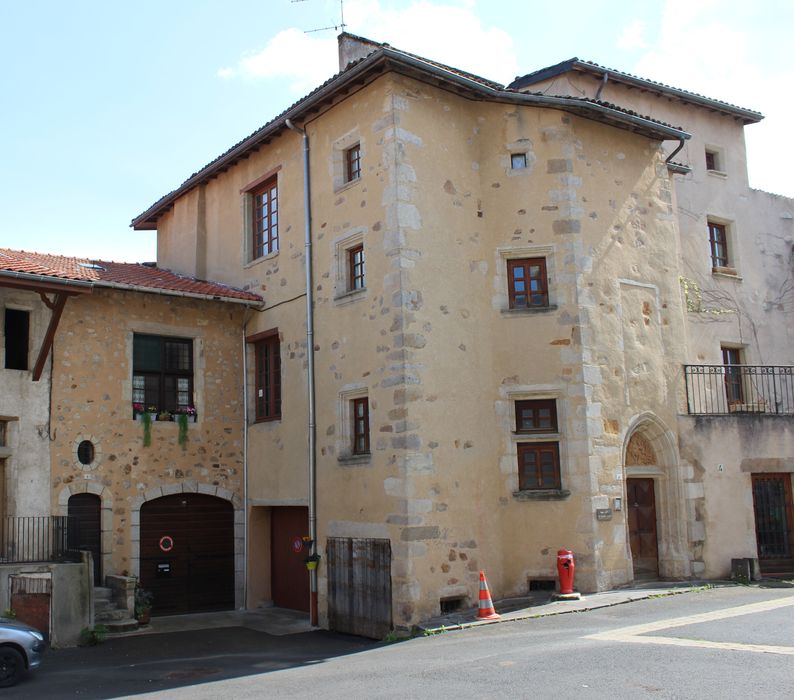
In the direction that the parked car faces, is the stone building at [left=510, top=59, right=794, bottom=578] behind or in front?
in front

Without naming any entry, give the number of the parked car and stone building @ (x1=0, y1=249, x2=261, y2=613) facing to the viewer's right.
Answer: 1

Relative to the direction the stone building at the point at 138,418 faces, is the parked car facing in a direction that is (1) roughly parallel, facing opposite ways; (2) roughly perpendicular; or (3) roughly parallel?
roughly perpendicular

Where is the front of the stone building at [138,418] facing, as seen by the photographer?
facing the viewer

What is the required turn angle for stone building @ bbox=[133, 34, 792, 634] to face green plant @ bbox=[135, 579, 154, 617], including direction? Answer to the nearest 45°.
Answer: approximately 135° to its right

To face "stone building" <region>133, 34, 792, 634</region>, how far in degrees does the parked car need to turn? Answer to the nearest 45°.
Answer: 0° — it already faces it

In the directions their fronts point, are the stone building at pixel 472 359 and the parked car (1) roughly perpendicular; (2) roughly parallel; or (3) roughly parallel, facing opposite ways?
roughly perpendicular

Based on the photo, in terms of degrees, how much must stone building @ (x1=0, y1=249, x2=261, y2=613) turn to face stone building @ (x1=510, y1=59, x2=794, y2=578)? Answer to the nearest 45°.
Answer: approximately 90° to its left
